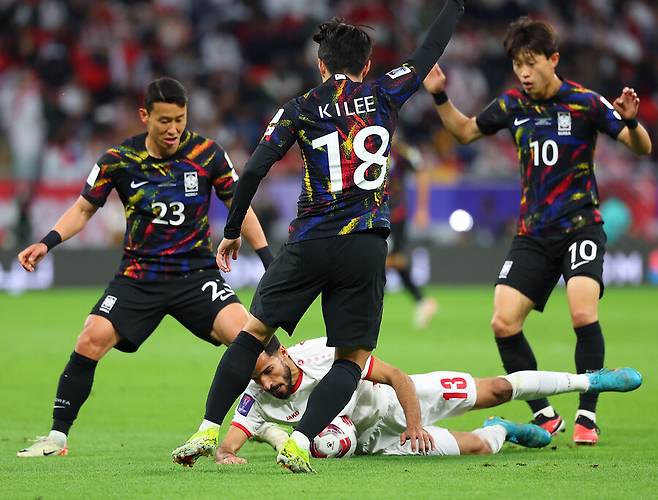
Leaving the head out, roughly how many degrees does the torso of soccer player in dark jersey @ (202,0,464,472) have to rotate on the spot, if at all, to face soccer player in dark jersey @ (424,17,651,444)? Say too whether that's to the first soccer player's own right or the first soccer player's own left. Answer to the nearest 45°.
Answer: approximately 45° to the first soccer player's own right

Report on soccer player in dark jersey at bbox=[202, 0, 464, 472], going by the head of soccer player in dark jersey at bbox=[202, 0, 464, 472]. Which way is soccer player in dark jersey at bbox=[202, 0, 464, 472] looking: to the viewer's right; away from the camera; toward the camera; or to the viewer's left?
away from the camera

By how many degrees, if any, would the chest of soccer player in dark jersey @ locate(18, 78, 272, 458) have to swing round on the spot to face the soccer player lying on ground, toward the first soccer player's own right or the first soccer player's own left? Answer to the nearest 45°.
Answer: approximately 45° to the first soccer player's own left

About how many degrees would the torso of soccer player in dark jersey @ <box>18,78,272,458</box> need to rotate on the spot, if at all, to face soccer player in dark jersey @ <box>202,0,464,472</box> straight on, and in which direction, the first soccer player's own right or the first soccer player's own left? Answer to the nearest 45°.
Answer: approximately 45° to the first soccer player's own left

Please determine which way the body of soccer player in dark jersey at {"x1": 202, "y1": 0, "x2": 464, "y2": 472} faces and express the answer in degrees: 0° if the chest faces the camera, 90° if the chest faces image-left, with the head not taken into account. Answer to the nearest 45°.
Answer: approximately 180°

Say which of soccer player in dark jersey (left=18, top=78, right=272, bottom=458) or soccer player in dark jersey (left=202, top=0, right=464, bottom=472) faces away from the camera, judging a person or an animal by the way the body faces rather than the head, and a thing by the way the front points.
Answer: soccer player in dark jersey (left=202, top=0, right=464, bottom=472)

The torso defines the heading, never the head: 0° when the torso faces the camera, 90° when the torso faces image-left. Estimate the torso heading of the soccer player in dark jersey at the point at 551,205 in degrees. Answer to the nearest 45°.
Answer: approximately 0°

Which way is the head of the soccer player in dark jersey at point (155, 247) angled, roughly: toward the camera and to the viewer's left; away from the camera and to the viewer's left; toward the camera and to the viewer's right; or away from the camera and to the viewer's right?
toward the camera and to the viewer's right

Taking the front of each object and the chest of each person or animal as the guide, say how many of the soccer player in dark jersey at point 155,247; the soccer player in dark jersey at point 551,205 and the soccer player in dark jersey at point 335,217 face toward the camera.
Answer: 2

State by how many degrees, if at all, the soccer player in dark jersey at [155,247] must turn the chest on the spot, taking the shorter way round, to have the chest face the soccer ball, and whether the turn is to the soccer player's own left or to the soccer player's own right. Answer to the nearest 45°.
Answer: approximately 45° to the soccer player's own left

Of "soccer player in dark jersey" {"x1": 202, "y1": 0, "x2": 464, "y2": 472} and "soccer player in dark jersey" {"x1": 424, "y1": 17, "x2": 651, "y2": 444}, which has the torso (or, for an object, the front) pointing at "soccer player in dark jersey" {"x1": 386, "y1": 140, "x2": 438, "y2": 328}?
"soccer player in dark jersey" {"x1": 202, "y1": 0, "x2": 464, "y2": 472}
